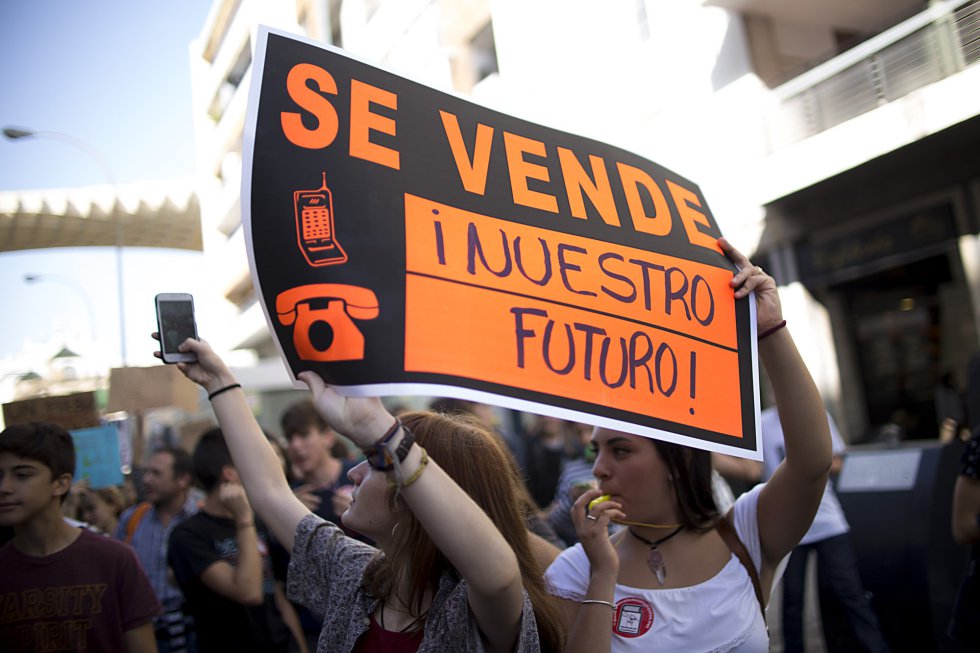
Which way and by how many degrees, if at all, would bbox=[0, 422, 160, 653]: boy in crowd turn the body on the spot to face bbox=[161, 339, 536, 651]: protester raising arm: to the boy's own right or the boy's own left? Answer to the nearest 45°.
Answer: approximately 45° to the boy's own left

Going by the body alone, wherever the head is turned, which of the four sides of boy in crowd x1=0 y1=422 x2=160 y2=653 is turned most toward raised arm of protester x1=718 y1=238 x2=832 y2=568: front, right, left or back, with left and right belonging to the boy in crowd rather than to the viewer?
left

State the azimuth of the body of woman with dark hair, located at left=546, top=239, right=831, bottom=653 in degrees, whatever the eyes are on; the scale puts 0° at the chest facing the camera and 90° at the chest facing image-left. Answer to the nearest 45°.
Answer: approximately 45°

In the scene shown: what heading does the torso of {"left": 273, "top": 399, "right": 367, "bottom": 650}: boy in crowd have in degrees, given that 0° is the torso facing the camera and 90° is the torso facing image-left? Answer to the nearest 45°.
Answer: approximately 45°
